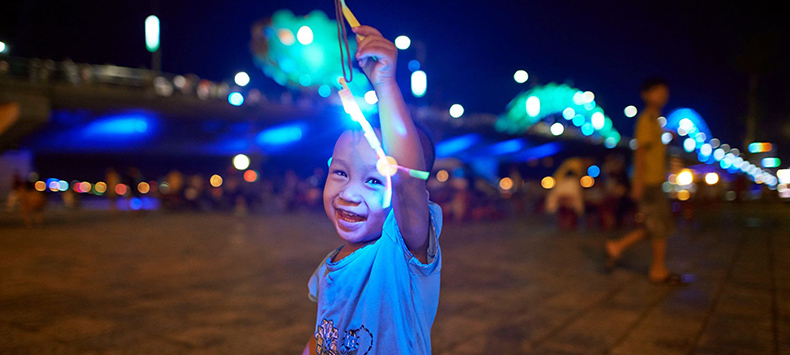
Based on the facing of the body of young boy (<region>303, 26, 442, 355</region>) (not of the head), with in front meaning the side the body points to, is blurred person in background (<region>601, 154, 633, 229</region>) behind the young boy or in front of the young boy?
behind

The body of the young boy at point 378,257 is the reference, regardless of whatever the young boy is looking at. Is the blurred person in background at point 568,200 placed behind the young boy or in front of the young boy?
behind

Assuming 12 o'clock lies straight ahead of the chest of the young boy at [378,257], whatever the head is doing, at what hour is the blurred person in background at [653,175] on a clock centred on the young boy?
The blurred person in background is roughly at 6 o'clock from the young boy.

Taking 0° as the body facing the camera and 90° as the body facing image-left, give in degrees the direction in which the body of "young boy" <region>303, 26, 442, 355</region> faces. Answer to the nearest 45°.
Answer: approximately 45°
